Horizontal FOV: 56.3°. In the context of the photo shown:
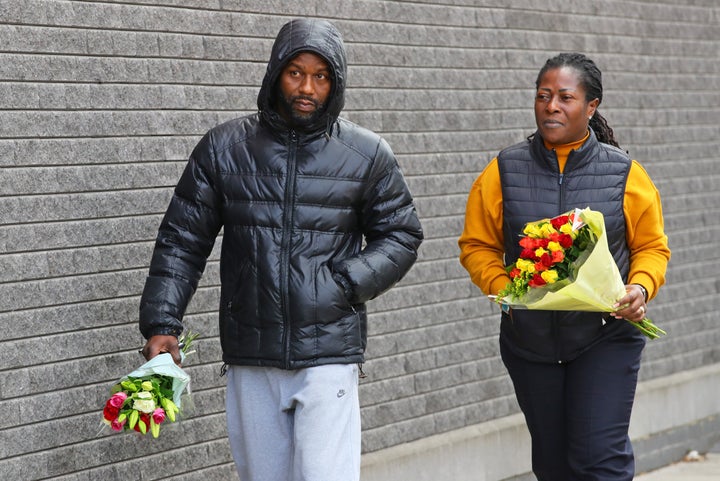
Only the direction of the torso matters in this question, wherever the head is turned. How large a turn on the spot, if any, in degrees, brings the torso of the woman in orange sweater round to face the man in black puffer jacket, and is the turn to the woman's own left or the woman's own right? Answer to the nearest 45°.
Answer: approximately 45° to the woman's own right

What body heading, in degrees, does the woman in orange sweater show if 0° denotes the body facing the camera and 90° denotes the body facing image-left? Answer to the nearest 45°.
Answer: approximately 0°

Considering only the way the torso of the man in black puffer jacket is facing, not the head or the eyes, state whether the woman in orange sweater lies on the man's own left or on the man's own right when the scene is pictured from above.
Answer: on the man's own left

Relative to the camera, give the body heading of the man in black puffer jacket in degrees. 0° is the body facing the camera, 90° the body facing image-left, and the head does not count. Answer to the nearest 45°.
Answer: approximately 0°

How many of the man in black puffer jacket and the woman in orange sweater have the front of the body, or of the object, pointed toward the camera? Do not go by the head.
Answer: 2
